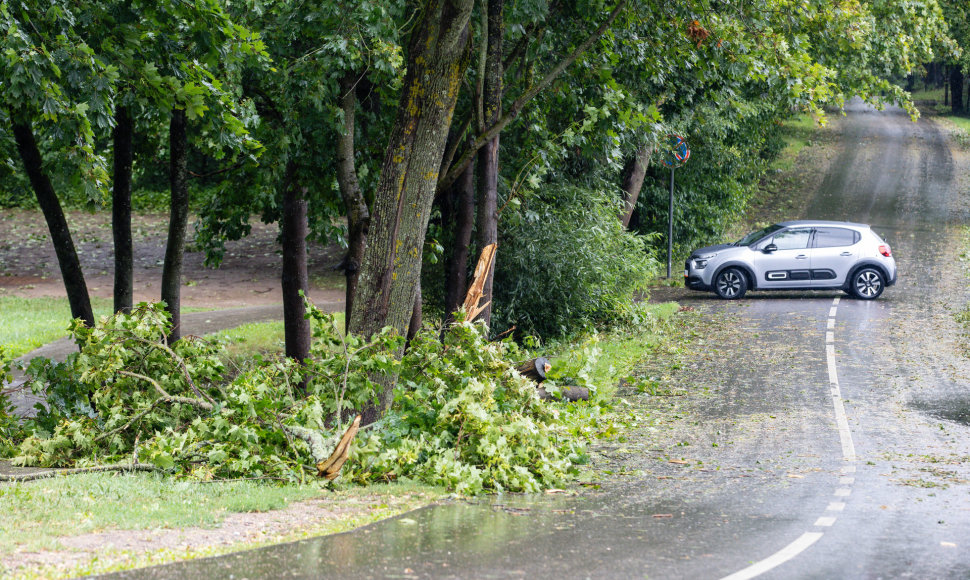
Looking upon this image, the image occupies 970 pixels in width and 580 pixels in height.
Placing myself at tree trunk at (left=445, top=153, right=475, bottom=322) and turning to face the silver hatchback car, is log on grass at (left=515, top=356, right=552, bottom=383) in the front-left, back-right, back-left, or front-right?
back-right

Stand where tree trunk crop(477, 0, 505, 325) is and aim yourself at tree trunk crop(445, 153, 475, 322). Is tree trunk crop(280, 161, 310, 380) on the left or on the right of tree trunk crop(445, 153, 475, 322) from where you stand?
left

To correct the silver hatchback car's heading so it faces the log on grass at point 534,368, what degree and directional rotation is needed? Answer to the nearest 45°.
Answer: approximately 90° to its left

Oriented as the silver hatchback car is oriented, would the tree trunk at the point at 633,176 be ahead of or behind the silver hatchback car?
ahead

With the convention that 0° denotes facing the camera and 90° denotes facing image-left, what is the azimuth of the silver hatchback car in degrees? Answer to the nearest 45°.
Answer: approximately 90°

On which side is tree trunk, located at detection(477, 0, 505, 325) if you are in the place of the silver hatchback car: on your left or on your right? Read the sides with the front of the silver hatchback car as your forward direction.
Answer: on your left

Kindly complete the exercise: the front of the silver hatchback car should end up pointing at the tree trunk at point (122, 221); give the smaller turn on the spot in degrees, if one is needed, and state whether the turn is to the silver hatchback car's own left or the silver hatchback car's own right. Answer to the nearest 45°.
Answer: approximately 45° to the silver hatchback car's own left

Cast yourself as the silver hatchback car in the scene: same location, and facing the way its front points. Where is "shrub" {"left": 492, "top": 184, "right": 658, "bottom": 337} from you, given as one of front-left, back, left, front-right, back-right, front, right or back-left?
front-left

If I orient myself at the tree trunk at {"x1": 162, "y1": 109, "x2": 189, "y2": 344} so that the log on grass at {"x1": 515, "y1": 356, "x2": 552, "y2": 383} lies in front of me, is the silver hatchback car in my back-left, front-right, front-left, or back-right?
front-left

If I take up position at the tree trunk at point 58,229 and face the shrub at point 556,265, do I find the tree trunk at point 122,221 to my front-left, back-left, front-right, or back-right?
front-left

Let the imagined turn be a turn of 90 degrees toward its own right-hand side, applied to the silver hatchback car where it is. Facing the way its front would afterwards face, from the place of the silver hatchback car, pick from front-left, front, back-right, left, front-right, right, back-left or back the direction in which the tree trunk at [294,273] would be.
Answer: back-left

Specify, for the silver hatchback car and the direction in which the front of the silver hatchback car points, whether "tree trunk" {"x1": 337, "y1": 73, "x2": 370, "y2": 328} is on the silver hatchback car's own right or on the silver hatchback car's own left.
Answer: on the silver hatchback car's own left

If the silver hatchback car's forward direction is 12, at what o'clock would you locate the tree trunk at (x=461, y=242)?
The tree trunk is roughly at 10 o'clock from the silver hatchback car.
